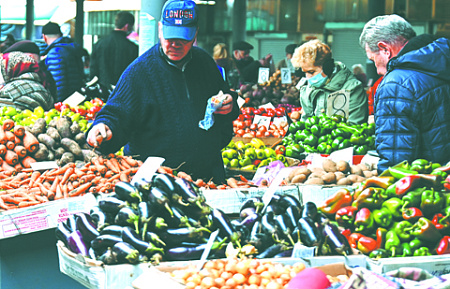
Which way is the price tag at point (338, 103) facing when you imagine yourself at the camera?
facing the viewer

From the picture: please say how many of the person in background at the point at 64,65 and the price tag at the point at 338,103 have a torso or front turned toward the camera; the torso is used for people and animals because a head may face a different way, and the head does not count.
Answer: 1

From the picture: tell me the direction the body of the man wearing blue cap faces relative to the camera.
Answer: toward the camera

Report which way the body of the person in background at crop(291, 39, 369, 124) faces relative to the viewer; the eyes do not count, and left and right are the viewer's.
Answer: facing the viewer and to the left of the viewer

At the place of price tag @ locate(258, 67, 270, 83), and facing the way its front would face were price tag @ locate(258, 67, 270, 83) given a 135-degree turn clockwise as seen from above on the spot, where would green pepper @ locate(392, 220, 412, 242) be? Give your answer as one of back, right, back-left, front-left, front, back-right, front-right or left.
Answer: back-left

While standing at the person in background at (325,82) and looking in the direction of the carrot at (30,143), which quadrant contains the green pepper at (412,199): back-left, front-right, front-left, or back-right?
front-left

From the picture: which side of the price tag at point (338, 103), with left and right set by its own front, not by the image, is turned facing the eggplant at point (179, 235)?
front

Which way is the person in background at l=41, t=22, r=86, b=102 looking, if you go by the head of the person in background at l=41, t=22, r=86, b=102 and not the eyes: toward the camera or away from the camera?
away from the camera

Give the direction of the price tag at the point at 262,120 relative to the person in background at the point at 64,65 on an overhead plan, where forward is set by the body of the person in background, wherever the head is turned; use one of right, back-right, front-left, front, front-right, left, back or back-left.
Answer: back

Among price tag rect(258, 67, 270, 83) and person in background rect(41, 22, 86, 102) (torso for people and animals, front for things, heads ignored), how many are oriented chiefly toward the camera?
1

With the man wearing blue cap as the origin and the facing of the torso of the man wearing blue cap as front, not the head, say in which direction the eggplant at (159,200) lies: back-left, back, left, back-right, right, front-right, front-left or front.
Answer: front

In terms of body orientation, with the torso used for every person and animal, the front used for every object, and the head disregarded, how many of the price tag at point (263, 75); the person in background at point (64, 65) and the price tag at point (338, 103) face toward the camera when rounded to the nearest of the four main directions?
2

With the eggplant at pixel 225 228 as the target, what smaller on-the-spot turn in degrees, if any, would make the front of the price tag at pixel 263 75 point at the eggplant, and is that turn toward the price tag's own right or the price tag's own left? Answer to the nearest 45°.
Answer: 0° — it already faces it

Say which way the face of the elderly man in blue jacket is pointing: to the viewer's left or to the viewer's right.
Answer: to the viewer's left

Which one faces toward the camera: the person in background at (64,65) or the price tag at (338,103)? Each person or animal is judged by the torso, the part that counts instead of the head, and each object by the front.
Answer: the price tag
